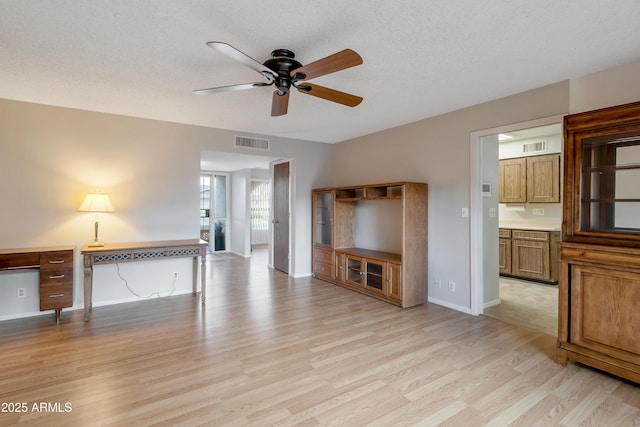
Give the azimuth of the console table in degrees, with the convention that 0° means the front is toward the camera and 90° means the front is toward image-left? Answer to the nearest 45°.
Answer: approximately 0°

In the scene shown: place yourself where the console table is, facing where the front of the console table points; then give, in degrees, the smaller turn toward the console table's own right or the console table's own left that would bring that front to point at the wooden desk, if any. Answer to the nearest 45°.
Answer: approximately 90° to the console table's own right

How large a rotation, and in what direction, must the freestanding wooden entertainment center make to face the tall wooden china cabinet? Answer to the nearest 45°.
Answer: approximately 90° to its left

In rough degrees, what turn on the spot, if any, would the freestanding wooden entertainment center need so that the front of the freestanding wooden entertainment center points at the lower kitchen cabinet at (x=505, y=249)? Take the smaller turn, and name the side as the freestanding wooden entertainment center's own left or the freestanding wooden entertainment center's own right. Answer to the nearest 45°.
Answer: approximately 180°

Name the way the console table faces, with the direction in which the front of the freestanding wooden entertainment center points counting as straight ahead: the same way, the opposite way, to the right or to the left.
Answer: to the left

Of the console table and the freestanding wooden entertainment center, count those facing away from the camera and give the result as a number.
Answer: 0

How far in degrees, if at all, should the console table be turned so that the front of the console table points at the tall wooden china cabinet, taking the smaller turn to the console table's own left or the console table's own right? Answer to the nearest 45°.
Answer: approximately 45° to the console table's own left

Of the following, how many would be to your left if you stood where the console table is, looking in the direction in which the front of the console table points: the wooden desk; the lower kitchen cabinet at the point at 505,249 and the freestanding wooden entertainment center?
2

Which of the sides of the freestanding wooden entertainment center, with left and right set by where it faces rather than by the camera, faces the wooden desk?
front

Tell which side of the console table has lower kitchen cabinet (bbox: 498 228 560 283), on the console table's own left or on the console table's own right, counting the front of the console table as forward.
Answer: on the console table's own left

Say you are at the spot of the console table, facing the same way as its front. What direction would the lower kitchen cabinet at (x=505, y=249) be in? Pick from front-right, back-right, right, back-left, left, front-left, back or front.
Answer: left

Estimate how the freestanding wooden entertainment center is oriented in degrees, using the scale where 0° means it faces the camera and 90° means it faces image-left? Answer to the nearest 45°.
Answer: approximately 45°

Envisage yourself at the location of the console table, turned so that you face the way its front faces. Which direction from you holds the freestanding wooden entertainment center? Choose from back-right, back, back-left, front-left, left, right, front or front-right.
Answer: left

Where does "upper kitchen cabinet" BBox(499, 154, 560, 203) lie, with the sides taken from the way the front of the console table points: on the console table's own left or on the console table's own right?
on the console table's own left
